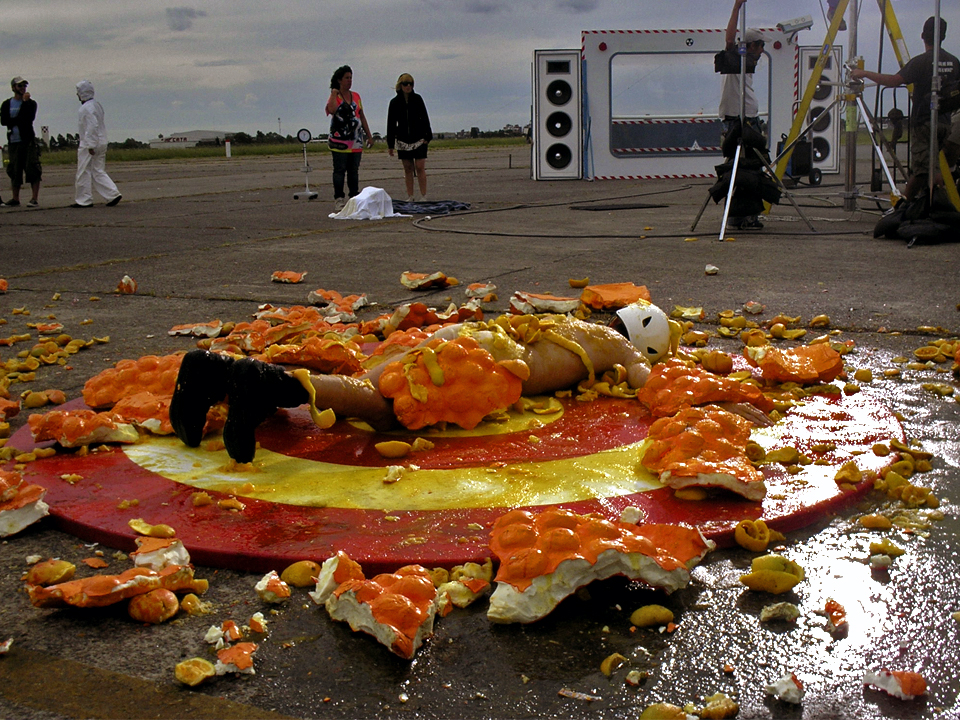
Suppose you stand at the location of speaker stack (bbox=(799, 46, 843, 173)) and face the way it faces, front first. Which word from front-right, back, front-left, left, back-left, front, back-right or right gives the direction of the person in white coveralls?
front-right

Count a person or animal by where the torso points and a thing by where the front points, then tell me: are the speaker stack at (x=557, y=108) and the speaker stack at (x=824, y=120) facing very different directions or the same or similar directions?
same or similar directions

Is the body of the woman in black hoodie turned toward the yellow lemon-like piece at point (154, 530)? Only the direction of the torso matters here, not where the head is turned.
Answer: yes

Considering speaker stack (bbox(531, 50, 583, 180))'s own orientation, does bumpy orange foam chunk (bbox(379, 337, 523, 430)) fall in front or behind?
in front

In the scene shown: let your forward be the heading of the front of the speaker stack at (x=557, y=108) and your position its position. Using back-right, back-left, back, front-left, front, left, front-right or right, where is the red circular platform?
front

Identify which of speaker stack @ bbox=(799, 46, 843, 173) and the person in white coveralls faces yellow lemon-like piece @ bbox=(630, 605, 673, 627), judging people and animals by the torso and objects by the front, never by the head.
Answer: the speaker stack

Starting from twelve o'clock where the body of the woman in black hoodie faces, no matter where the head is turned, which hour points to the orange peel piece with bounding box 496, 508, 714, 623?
The orange peel piece is roughly at 12 o'clock from the woman in black hoodie.

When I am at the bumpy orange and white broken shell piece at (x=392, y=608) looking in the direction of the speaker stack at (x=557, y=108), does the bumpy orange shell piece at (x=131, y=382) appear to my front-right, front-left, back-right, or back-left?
front-left

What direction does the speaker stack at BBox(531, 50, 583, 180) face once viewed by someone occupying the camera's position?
facing the viewer

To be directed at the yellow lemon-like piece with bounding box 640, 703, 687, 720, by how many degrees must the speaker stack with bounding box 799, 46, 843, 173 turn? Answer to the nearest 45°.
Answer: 0° — it already faces it

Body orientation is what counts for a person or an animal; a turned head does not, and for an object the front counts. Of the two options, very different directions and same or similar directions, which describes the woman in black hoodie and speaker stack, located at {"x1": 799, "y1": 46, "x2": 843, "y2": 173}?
same or similar directions

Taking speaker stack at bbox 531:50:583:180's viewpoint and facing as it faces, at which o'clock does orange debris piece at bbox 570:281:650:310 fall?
The orange debris piece is roughly at 12 o'clock from the speaker stack.

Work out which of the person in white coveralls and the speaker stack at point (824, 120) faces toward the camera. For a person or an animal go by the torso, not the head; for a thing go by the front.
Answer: the speaker stack

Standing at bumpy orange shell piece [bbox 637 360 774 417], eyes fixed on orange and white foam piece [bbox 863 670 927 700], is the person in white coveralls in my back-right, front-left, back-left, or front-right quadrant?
back-right

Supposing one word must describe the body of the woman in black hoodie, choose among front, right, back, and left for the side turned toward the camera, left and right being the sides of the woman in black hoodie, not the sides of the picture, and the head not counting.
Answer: front
